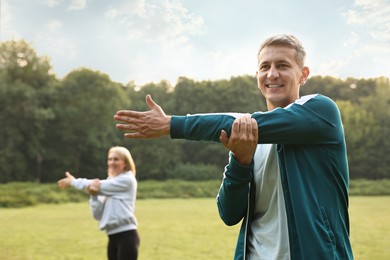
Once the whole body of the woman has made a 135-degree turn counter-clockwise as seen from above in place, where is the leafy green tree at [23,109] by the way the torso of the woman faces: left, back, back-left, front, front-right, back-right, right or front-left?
left

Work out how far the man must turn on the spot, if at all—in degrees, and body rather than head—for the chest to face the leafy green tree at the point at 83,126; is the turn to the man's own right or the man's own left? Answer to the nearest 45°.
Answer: approximately 135° to the man's own right

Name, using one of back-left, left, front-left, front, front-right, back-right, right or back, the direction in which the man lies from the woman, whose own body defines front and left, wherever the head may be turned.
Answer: front-left

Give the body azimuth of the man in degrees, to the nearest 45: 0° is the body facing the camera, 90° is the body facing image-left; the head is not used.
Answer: approximately 45°

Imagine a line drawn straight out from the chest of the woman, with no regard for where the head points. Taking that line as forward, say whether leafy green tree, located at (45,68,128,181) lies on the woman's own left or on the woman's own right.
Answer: on the woman's own right

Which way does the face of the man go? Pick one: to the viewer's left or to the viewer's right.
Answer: to the viewer's left

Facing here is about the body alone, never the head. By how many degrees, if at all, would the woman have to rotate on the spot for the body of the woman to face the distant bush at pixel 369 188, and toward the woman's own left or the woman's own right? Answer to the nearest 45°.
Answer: approximately 180°

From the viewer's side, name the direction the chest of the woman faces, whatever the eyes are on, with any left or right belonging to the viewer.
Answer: facing the viewer and to the left of the viewer

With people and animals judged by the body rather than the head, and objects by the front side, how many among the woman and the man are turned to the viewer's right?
0

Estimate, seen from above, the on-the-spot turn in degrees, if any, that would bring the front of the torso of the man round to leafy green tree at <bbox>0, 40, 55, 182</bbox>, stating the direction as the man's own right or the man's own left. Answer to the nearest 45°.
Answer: approximately 90° to the man's own right
